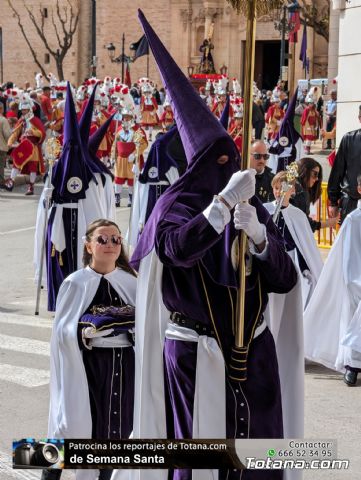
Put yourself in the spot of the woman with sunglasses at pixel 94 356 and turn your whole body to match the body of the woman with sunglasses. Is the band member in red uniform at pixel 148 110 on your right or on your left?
on your left

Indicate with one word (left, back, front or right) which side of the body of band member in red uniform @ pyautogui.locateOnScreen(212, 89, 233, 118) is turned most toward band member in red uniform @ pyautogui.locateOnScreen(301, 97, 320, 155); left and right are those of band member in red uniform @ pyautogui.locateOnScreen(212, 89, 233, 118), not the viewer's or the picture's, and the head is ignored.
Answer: left

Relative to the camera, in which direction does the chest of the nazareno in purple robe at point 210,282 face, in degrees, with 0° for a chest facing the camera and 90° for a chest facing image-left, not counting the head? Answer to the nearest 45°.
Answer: approximately 315°

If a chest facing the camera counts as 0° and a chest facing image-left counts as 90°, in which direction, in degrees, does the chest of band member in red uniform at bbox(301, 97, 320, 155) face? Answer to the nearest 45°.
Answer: approximately 0°

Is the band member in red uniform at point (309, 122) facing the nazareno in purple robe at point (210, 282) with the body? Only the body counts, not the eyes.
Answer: yes

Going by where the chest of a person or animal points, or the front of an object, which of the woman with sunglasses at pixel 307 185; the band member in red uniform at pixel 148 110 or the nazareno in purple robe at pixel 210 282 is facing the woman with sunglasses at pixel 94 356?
the band member in red uniform

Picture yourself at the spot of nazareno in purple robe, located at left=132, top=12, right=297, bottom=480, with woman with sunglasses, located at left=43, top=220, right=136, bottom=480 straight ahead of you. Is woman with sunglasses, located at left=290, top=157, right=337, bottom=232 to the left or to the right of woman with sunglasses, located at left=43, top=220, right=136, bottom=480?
right
